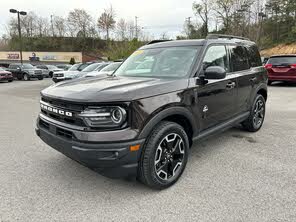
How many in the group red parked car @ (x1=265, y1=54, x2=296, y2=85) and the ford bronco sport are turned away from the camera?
1

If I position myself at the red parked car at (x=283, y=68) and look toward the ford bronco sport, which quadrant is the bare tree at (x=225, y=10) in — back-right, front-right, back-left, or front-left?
back-right

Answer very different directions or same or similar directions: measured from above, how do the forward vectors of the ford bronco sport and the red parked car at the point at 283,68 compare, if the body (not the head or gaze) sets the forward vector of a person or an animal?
very different directions

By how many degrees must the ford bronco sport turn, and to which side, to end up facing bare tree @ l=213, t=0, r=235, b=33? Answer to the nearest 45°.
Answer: approximately 135° to its right

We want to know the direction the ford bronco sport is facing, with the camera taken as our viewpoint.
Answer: facing the viewer and to the left of the viewer

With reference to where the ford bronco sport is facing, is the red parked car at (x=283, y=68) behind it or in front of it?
behind

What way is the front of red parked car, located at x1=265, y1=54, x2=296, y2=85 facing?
away from the camera

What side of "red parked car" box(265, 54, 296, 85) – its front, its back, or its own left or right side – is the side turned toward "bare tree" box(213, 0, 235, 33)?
front

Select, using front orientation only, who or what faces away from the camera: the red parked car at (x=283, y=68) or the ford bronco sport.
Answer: the red parked car
